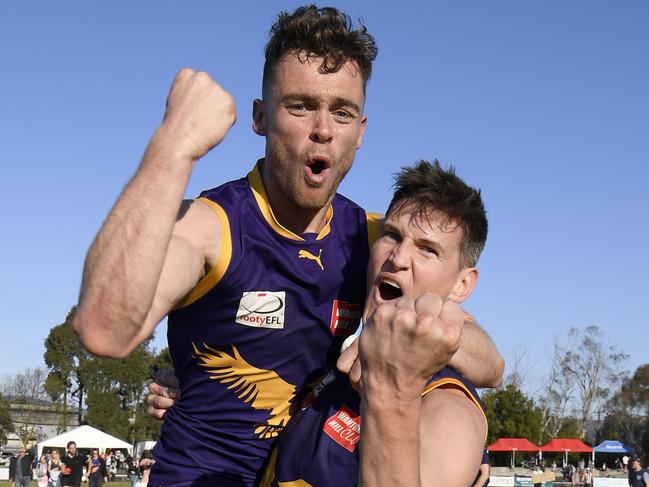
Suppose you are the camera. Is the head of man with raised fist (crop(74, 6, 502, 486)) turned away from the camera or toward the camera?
toward the camera

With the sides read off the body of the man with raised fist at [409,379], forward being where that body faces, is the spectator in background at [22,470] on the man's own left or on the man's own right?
on the man's own right

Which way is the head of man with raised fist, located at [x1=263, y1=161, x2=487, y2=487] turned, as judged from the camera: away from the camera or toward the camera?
toward the camera

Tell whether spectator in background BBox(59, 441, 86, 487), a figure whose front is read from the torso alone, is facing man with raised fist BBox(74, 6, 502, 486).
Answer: yes

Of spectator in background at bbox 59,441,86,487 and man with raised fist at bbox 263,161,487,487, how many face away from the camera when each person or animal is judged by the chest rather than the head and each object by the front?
0

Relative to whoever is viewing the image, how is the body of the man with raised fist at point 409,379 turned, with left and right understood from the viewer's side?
facing the viewer and to the left of the viewer

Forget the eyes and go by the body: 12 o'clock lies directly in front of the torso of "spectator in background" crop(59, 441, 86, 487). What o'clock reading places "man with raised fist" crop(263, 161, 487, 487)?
The man with raised fist is roughly at 12 o'clock from the spectator in background.

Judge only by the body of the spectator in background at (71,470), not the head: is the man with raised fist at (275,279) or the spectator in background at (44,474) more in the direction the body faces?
the man with raised fist
